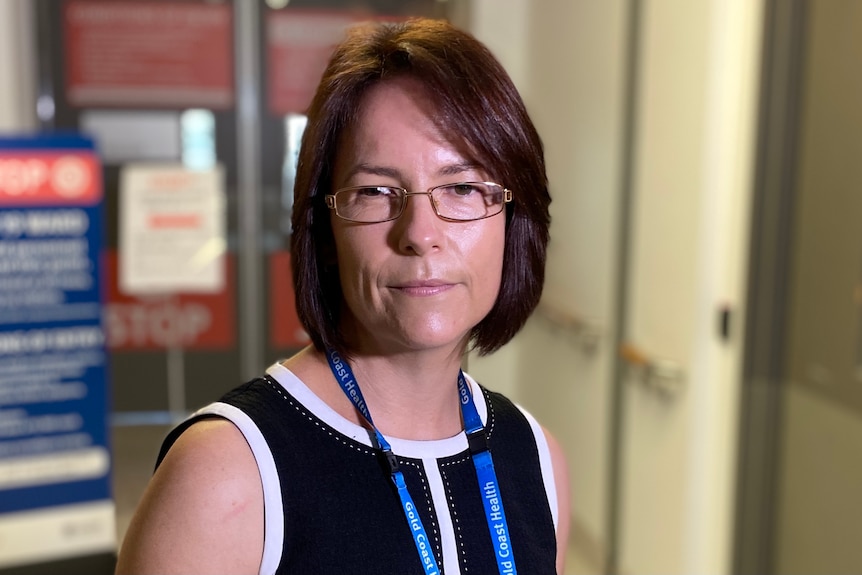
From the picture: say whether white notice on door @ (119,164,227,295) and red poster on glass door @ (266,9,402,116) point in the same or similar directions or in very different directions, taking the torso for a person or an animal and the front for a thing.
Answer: same or similar directions

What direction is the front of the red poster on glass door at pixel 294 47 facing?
toward the camera

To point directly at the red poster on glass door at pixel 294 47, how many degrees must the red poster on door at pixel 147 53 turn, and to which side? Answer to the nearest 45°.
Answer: approximately 90° to its left

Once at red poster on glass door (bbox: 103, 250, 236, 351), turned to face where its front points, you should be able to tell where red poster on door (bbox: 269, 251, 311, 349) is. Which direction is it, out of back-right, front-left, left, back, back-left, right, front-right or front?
left

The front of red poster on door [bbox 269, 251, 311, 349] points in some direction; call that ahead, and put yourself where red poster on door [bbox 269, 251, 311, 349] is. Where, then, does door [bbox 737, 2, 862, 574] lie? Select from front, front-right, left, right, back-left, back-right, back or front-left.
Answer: front-left

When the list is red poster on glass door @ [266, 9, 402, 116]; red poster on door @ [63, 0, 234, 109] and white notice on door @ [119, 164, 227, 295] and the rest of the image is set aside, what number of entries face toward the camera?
3

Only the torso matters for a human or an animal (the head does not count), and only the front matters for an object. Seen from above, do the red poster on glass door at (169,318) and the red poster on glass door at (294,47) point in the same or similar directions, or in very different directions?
same or similar directions

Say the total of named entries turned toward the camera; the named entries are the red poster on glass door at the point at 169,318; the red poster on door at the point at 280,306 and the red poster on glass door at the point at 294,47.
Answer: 3

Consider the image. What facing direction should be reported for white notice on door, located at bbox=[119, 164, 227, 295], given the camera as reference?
facing the viewer

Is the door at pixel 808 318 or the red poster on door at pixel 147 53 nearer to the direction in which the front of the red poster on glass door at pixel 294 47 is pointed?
the door

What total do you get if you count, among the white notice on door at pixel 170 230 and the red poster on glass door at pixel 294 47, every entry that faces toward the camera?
2

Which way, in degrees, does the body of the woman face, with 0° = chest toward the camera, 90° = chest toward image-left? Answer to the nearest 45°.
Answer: approximately 315°

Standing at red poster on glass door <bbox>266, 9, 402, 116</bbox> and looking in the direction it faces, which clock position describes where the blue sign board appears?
The blue sign board is roughly at 1 o'clock from the red poster on glass door.

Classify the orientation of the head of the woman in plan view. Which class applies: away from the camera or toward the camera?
toward the camera

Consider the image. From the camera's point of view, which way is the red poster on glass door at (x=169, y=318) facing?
toward the camera

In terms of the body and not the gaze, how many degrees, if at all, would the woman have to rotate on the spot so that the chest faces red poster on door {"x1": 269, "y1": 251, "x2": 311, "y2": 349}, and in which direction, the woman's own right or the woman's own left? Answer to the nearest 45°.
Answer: approximately 135° to the woman's own left

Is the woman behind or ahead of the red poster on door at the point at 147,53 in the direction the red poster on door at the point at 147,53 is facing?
ahead
